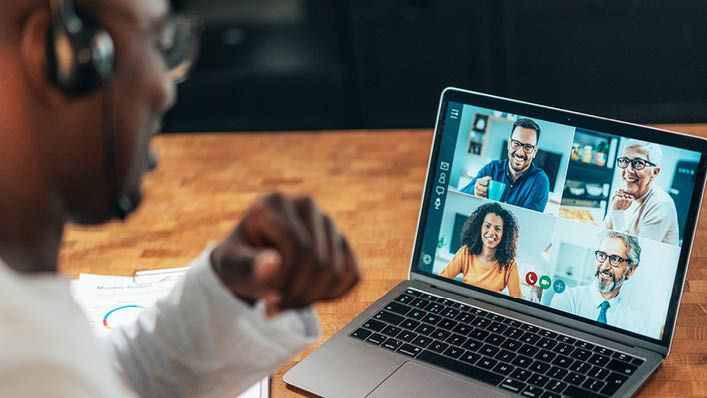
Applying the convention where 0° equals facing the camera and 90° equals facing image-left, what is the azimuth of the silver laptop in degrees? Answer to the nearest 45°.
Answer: approximately 45°

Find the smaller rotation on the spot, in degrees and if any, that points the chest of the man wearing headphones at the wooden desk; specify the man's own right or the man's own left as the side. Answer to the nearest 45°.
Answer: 0° — they already face it

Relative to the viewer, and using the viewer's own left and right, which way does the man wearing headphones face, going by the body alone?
facing away from the viewer and to the right of the viewer

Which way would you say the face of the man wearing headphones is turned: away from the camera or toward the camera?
away from the camera
